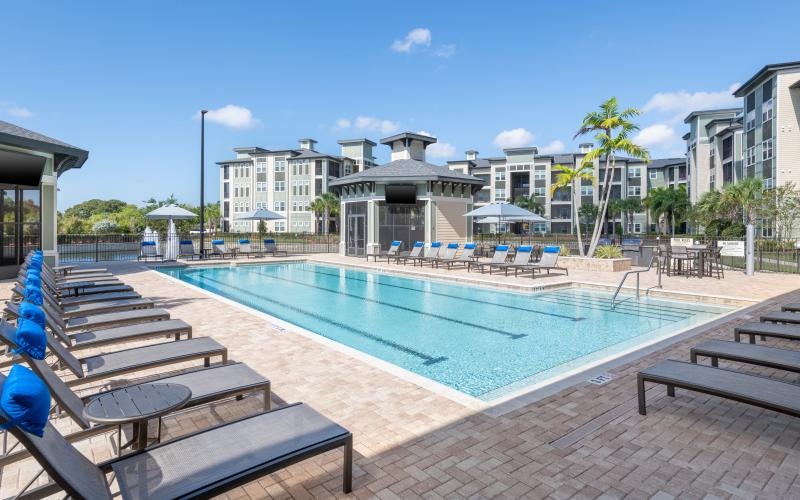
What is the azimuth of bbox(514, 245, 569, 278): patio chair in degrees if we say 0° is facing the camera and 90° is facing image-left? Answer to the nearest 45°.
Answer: approximately 45°

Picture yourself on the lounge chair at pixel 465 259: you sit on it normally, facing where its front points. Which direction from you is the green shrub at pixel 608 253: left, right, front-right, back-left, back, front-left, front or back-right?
back-left

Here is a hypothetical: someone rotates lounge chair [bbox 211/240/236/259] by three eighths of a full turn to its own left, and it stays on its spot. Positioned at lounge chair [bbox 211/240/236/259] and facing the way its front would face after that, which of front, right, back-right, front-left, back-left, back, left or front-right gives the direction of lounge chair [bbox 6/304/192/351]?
back

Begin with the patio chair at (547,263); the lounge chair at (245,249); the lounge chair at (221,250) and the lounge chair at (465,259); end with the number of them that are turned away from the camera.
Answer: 0

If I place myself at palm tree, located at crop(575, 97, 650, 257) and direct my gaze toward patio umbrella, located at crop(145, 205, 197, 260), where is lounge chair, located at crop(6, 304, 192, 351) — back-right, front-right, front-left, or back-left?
front-left

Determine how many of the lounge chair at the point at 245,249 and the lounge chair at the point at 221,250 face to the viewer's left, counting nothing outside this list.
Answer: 0

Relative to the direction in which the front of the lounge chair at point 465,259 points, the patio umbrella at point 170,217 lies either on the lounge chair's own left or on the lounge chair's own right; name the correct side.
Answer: on the lounge chair's own right

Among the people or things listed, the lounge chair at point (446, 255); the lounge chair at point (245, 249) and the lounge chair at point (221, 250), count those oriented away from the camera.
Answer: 0

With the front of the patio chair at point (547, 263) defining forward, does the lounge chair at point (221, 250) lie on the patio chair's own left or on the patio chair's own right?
on the patio chair's own right

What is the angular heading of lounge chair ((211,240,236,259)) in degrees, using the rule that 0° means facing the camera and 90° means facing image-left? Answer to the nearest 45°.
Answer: approximately 315°
